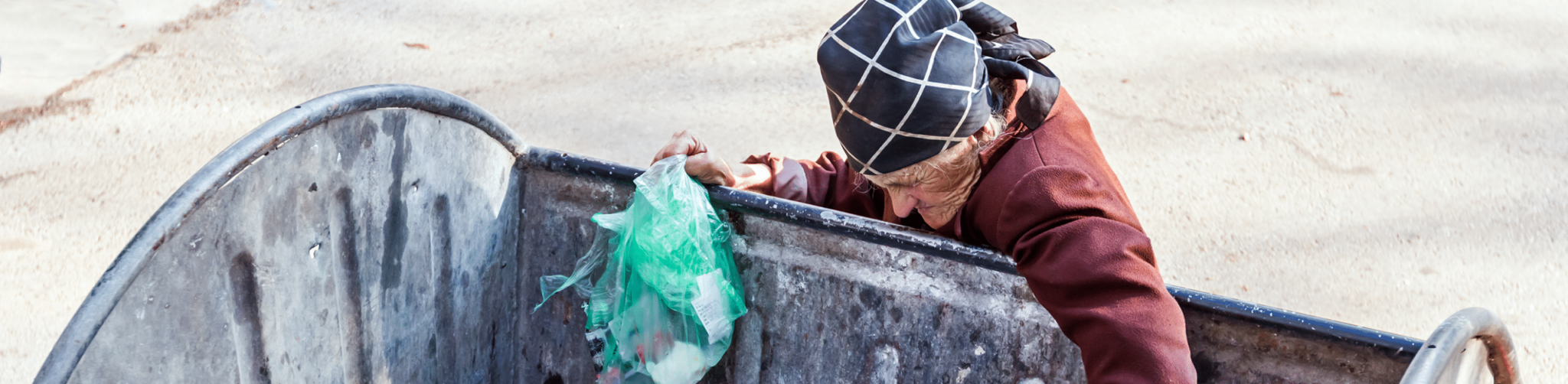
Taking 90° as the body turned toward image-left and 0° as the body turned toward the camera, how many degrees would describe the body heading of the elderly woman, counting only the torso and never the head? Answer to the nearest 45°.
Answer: approximately 45°
